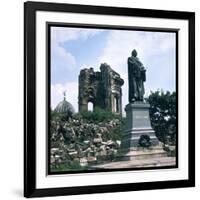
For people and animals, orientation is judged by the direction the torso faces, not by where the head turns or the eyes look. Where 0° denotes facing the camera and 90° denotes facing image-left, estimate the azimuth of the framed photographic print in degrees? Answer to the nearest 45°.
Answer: approximately 315°
